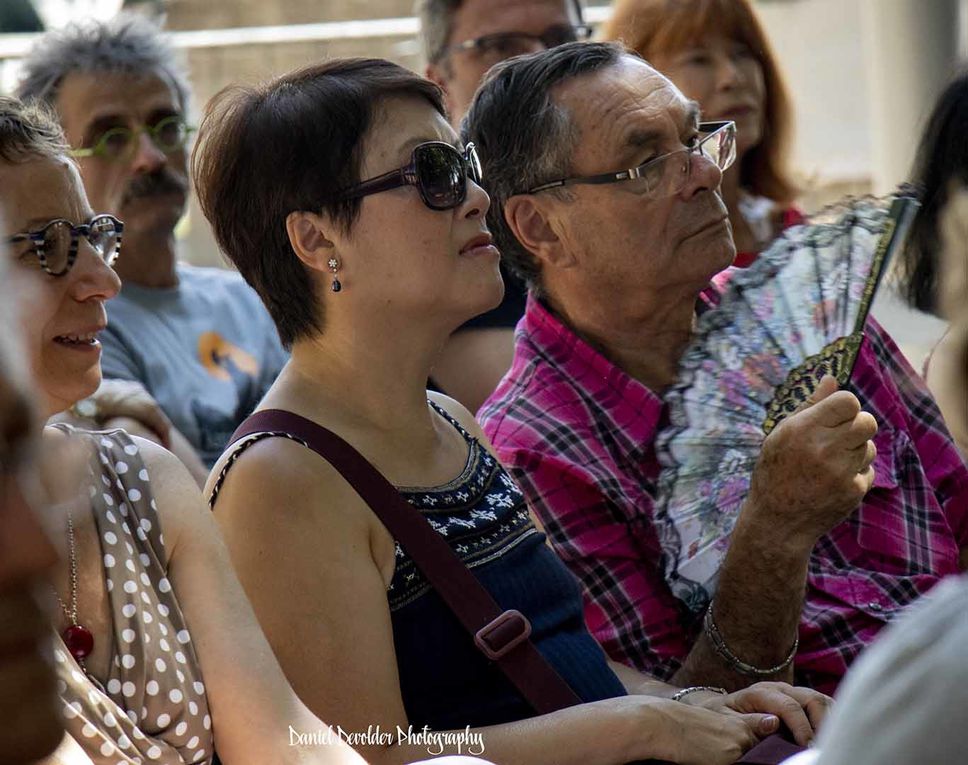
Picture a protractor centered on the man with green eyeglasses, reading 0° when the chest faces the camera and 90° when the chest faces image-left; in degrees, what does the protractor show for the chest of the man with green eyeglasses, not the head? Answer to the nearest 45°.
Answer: approximately 315°

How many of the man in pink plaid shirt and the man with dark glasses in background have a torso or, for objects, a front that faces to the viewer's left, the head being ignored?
0

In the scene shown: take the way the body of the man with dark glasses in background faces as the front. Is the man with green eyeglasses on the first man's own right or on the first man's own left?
on the first man's own right

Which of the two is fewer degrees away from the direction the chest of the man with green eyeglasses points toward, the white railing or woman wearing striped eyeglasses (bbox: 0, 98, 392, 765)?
the woman wearing striped eyeglasses

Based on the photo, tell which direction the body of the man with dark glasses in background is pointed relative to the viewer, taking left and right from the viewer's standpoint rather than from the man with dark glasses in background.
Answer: facing the viewer and to the right of the viewer

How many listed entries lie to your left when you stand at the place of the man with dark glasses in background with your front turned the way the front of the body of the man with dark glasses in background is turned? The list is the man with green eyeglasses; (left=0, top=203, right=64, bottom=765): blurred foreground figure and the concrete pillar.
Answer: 1

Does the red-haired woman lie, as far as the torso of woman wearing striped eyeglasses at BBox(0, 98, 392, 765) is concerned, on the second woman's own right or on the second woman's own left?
on the second woman's own left
